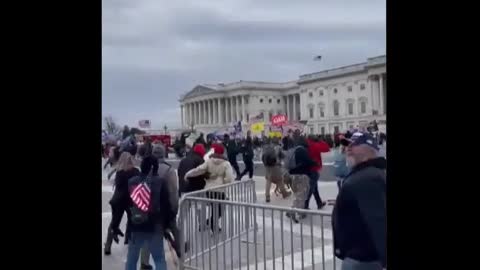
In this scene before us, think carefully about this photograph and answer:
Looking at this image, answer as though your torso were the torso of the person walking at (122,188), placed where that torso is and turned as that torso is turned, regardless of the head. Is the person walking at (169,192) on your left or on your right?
on your right

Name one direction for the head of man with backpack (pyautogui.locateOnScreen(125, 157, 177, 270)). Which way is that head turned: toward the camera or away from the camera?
away from the camera

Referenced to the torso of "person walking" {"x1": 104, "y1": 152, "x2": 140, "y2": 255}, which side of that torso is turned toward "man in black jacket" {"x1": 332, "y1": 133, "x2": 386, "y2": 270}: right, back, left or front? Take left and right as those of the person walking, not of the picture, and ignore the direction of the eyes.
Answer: right

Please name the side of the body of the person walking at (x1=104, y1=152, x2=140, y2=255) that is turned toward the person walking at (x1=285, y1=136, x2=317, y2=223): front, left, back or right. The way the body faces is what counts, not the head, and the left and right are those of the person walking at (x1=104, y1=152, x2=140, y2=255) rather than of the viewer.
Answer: front

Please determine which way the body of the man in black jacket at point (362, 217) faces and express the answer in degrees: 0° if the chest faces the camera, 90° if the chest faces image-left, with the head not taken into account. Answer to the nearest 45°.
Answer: approximately 90°

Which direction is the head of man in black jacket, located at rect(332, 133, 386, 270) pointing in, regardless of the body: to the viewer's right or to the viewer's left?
to the viewer's left

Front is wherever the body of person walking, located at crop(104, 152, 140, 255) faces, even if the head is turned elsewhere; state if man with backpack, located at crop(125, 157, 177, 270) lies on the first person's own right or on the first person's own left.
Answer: on the first person's own right
